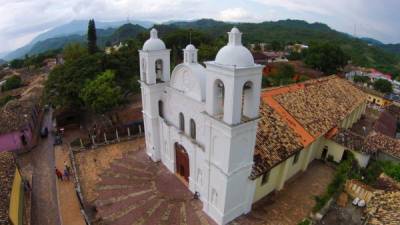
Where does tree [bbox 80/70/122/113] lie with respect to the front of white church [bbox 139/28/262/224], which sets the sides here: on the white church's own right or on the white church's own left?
on the white church's own right

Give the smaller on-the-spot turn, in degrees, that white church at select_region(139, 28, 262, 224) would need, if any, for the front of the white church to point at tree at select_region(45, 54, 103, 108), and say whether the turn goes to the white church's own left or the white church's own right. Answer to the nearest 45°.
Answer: approximately 90° to the white church's own right

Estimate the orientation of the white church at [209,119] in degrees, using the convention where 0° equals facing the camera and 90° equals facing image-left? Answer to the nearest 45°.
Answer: approximately 45°

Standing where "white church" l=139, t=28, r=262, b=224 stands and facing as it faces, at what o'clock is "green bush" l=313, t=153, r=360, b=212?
The green bush is roughly at 8 o'clock from the white church.

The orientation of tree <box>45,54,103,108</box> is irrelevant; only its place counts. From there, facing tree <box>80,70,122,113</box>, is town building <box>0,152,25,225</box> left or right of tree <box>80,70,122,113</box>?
right

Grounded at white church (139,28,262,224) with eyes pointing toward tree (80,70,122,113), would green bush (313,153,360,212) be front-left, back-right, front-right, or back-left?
back-right

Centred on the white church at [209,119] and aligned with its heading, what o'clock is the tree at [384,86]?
The tree is roughly at 6 o'clock from the white church.

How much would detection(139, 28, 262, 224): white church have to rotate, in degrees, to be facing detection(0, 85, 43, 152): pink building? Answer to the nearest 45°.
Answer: approximately 90° to its right

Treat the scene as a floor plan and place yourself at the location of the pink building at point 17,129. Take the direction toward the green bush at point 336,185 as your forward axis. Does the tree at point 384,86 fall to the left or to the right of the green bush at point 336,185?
left
